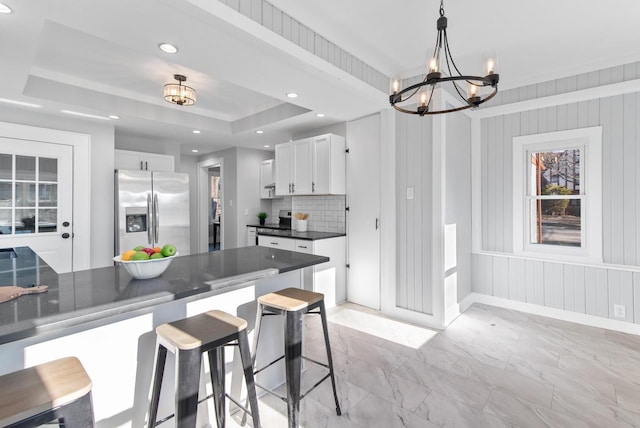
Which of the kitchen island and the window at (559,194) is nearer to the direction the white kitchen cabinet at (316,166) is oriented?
the kitchen island

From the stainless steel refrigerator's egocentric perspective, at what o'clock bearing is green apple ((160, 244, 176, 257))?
The green apple is roughly at 12 o'clock from the stainless steel refrigerator.

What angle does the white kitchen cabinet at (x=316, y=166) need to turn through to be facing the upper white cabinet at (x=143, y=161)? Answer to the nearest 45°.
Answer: approximately 45° to its right

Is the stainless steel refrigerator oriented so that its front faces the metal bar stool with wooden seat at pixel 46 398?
yes

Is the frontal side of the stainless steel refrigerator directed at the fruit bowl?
yes

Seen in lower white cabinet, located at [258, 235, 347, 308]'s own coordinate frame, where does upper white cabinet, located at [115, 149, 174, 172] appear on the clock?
The upper white cabinet is roughly at 2 o'clock from the lower white cabinet.

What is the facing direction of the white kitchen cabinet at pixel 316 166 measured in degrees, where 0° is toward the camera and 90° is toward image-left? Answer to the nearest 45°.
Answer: approximately 45°

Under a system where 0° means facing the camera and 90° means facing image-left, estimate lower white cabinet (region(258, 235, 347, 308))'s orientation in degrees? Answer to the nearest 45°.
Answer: approximately 45°

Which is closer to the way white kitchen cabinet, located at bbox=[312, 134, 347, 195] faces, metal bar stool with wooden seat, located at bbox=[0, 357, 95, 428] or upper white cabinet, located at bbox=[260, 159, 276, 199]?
the metal bar stool with wooden seat

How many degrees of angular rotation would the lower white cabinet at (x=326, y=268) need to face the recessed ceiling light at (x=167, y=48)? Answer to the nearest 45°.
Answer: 0° — it already faces it
